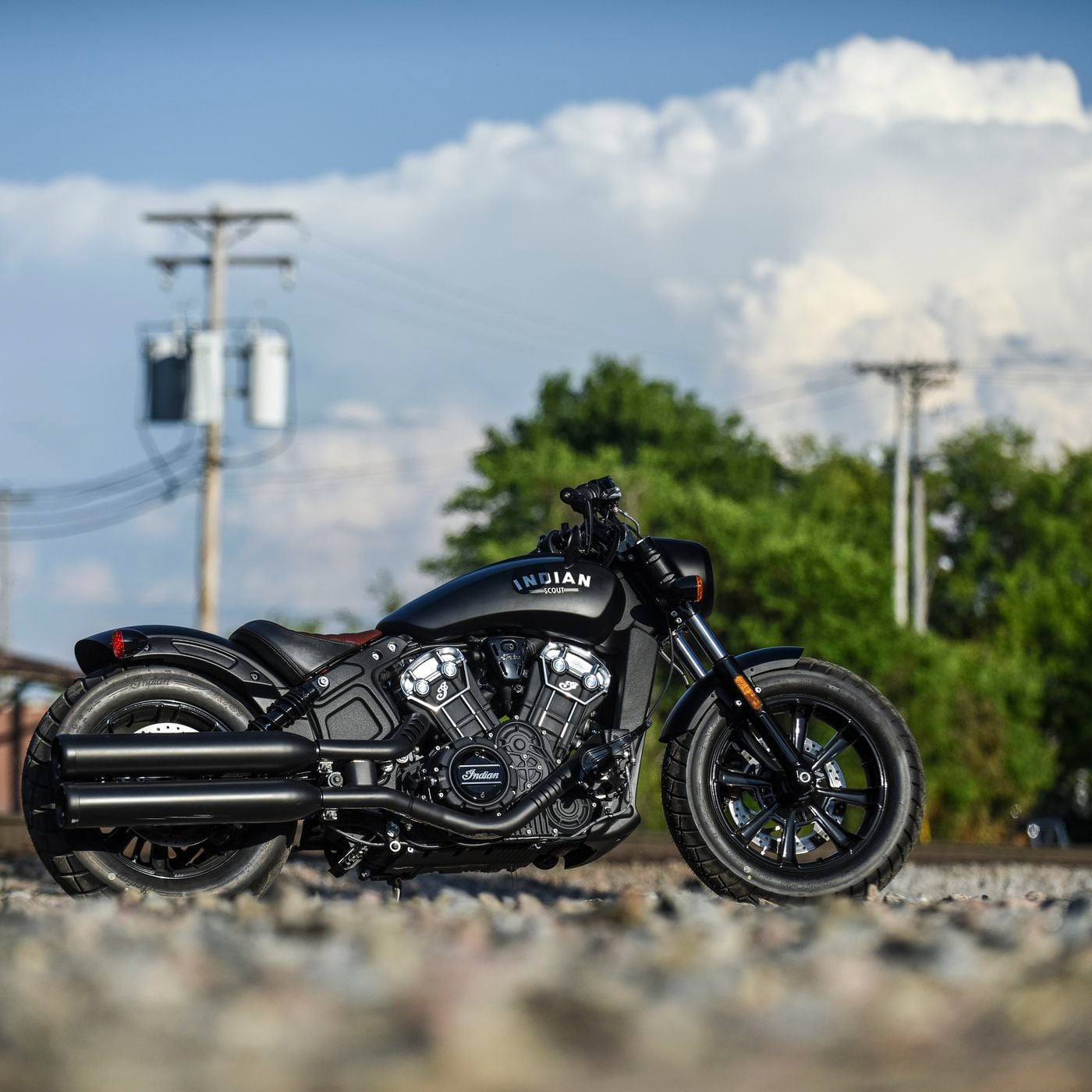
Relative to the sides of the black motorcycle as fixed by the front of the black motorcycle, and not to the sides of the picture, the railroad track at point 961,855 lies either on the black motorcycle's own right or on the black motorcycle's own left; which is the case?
on the black motorcycle's own left

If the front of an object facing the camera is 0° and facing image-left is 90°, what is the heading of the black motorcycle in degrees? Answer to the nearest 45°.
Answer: approximately 270°
